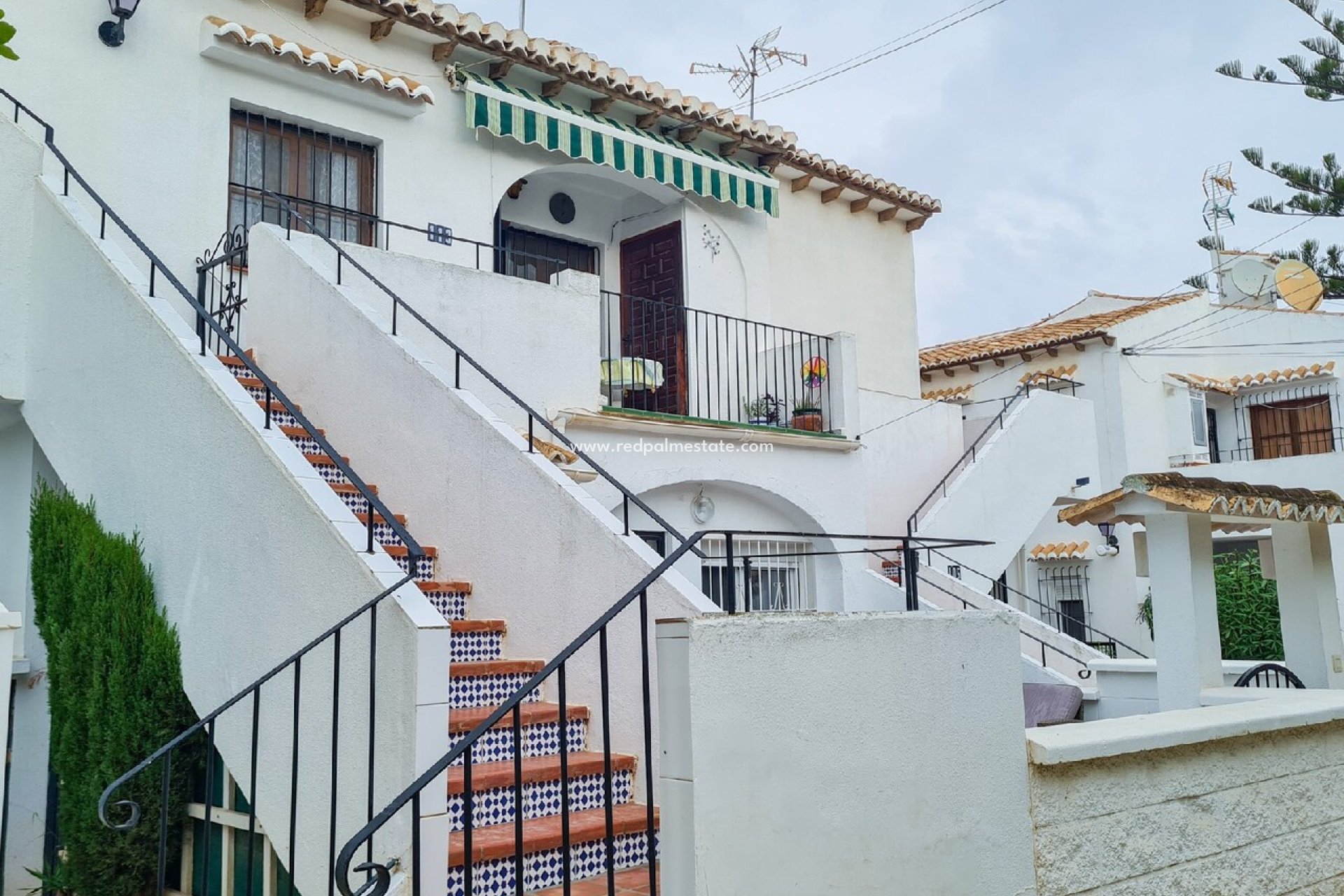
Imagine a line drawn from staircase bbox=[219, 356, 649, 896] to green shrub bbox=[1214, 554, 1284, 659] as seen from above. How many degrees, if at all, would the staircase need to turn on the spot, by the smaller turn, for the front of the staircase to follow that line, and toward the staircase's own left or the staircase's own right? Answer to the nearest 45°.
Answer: approximately 90° to the staircase's own left

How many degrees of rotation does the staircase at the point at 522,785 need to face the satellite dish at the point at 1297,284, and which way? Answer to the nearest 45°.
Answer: approximately 90° to its left

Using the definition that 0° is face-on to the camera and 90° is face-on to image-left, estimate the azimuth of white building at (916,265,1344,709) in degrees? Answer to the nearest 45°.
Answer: approximately 45°

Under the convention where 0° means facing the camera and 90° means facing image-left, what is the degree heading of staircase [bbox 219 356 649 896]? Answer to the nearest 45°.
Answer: approximately 315°

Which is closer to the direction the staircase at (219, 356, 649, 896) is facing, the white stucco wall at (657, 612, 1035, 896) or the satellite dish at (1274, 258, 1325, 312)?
the white stucco wall
